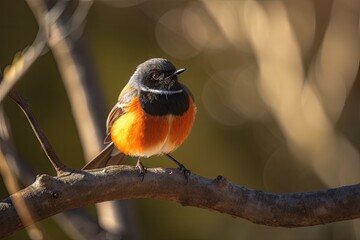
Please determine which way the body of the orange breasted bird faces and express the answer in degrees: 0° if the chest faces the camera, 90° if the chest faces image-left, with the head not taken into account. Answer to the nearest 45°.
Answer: approximately 315°

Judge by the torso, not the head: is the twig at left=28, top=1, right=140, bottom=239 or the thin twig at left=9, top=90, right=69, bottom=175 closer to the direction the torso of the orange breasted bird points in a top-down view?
the thin twig

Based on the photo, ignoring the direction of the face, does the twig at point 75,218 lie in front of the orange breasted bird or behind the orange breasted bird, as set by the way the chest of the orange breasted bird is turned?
behind

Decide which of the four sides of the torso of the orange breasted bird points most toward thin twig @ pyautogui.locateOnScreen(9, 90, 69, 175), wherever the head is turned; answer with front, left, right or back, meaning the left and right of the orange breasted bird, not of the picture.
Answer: right

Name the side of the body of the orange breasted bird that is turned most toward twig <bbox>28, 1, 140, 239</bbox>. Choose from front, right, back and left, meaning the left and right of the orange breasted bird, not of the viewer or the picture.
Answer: back
